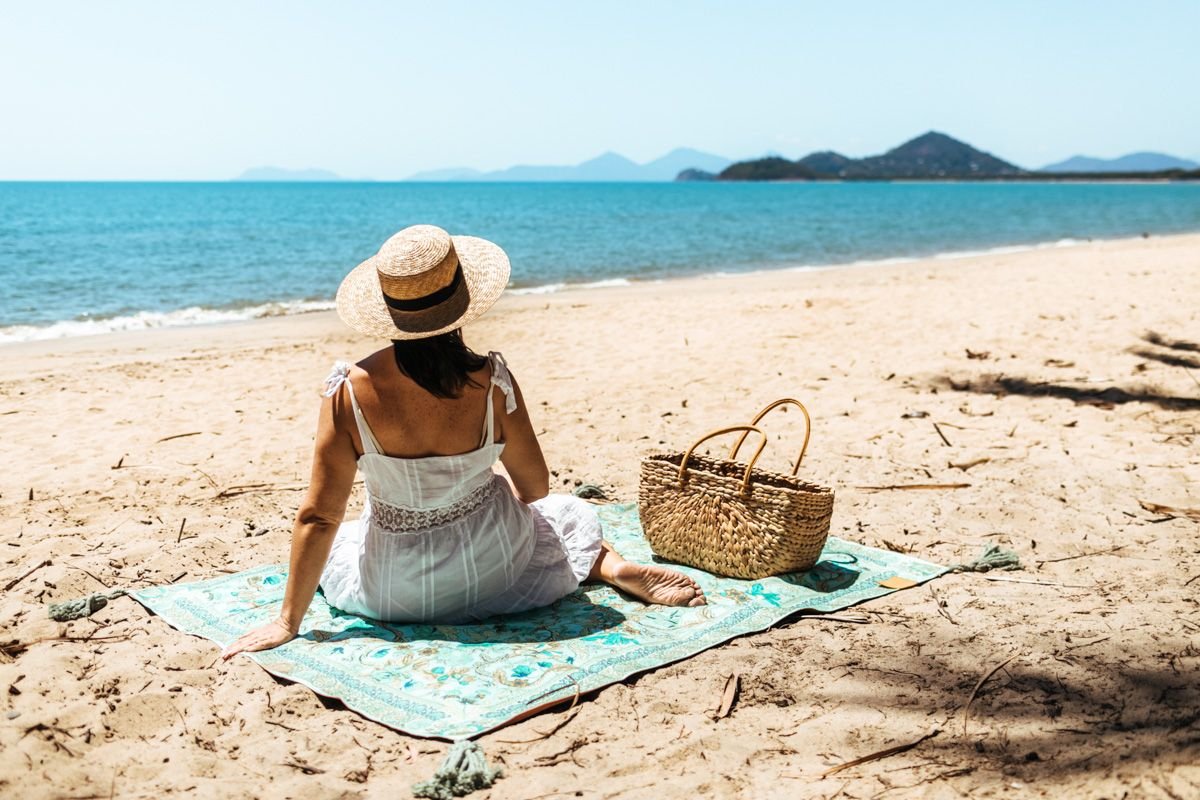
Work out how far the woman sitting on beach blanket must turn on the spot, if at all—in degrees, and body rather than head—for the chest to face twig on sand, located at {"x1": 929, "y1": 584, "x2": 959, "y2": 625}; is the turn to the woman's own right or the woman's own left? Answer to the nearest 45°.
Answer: approximately 90° to the woman's own right

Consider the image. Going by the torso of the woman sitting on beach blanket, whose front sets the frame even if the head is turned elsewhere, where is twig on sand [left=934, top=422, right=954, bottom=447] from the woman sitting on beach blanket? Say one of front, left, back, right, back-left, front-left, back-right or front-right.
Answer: front-right

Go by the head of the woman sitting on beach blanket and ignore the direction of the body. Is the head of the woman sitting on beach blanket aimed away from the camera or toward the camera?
away from the camera

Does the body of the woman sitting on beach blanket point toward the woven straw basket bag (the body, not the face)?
no

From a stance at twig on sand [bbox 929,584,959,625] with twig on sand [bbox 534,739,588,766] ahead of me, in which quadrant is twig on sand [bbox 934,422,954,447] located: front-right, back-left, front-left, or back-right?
back-right

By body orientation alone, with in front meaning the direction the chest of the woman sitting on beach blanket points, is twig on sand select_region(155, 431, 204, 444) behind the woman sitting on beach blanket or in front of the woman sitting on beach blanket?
in front

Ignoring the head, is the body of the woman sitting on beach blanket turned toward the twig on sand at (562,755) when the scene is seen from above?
no

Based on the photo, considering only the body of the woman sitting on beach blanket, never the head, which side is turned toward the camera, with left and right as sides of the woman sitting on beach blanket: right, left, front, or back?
back

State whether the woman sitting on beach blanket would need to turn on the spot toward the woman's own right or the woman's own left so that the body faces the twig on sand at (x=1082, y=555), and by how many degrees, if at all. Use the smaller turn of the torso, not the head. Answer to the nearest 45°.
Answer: approximately 90° to the woman's own right

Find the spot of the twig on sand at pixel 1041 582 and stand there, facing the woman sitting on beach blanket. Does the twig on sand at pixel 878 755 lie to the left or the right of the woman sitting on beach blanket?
left

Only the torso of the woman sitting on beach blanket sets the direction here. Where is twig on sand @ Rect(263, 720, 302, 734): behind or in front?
behind

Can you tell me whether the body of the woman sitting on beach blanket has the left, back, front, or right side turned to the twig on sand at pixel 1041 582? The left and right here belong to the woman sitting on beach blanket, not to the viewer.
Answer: right
